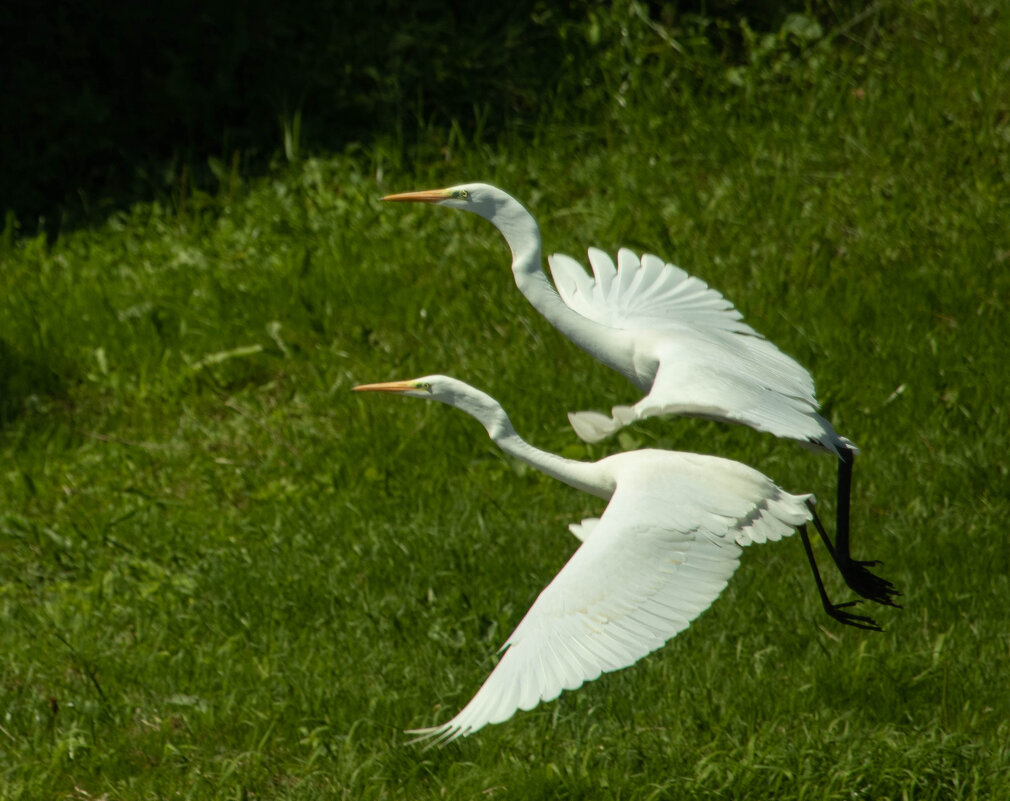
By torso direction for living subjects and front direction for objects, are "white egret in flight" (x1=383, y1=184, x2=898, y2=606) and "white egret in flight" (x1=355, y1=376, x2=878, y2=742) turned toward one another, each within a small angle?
no

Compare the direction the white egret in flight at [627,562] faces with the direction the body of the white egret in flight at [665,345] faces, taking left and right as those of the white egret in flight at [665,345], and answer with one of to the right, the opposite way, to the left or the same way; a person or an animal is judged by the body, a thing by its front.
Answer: the same way

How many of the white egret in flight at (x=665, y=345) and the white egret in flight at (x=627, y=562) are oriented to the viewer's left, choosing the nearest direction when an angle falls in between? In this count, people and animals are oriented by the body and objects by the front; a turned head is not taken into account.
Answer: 2

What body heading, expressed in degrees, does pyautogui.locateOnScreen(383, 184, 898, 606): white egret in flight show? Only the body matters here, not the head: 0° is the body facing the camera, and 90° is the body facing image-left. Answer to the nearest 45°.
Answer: approximately 90°

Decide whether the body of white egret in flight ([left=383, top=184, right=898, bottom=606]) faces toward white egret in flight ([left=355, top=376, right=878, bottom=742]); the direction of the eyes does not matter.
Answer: no

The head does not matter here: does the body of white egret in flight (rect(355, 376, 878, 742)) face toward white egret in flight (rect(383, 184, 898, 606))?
no

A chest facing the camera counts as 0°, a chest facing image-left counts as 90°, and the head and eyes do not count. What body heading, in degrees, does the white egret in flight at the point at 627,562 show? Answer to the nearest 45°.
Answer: approximately 90°
